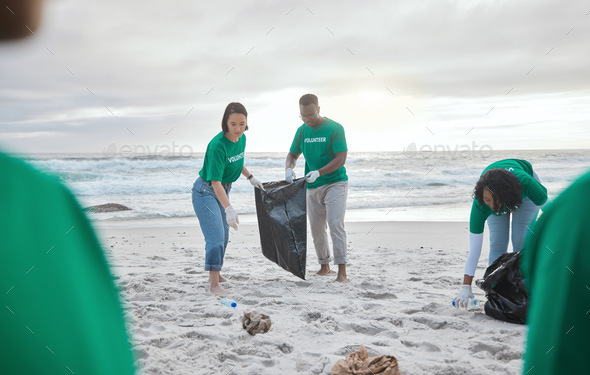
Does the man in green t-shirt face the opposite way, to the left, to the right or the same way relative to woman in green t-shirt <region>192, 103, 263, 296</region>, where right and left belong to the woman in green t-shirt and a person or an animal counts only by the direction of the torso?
to the right

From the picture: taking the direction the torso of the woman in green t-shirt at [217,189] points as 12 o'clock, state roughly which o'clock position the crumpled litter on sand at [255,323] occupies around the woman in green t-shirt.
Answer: The crumpled litter on sand is roughly at 1 o'clock from the woman in green t-shirt.

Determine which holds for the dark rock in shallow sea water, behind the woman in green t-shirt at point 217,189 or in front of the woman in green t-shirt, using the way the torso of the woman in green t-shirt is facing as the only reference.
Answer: behind

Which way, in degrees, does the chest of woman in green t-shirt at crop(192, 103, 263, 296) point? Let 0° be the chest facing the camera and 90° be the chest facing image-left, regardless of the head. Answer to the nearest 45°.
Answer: approximately 315°

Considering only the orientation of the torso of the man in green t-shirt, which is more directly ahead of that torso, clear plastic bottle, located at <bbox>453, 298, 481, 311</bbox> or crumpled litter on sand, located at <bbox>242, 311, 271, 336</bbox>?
the crumpled litter on sand

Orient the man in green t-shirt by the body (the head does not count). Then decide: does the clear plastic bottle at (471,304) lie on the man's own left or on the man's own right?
on the man's own left

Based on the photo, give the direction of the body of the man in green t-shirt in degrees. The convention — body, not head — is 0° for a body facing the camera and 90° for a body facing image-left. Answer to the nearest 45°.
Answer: approximately 45°

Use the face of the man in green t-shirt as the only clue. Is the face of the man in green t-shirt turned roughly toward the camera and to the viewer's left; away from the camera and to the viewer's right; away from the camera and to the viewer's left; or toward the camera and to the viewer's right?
toward the camera and to the viewer's left

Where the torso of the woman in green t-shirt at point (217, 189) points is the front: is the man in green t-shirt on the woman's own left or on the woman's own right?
on the woman's own left

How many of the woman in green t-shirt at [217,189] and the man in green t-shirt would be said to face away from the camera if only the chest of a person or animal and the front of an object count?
0
